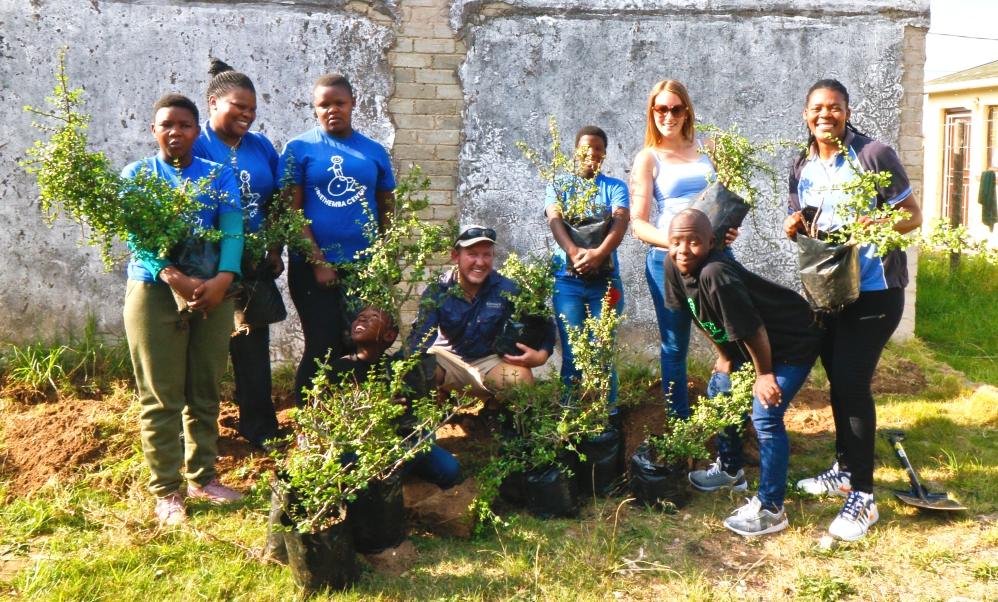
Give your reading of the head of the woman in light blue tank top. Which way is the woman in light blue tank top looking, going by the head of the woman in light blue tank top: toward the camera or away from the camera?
toward the camera

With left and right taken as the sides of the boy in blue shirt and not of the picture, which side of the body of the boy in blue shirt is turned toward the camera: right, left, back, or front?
front

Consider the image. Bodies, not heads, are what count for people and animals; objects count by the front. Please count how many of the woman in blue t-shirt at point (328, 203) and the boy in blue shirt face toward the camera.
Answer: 2

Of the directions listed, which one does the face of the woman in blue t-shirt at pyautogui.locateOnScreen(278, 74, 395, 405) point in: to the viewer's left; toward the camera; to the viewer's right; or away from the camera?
toward the camera

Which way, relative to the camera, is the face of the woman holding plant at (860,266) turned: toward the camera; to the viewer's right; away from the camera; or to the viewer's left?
toward the camera

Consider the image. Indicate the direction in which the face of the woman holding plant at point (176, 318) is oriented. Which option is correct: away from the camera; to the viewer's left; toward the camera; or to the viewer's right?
toward the camera

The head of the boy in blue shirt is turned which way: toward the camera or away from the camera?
toward the camera

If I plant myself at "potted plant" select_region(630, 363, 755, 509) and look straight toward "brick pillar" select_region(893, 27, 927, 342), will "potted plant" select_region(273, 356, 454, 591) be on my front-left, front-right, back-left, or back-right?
back-left

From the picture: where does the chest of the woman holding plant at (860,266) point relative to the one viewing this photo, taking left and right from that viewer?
facing the viewer and to the left of the viewer

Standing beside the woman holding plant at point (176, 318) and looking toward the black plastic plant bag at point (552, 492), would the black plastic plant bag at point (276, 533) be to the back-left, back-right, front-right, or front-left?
front-right

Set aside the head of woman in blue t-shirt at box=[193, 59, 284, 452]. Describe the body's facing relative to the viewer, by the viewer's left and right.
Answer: facing the viewer and to the right of the viewer

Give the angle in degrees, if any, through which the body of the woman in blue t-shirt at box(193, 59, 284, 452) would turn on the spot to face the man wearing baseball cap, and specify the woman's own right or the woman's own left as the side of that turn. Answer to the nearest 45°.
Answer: approximately 45° to the woman's own left

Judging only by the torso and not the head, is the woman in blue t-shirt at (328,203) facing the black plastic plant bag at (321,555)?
yes

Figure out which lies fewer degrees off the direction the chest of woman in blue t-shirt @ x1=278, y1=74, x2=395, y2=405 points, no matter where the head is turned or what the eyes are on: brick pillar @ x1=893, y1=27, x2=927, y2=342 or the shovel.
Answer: the shovel

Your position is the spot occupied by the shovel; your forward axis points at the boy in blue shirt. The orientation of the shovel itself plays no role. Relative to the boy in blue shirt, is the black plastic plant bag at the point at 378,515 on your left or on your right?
left

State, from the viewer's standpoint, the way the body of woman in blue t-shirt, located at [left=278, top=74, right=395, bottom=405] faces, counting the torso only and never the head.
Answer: toward the camera

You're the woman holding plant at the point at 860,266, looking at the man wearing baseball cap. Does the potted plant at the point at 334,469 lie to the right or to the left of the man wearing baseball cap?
left
